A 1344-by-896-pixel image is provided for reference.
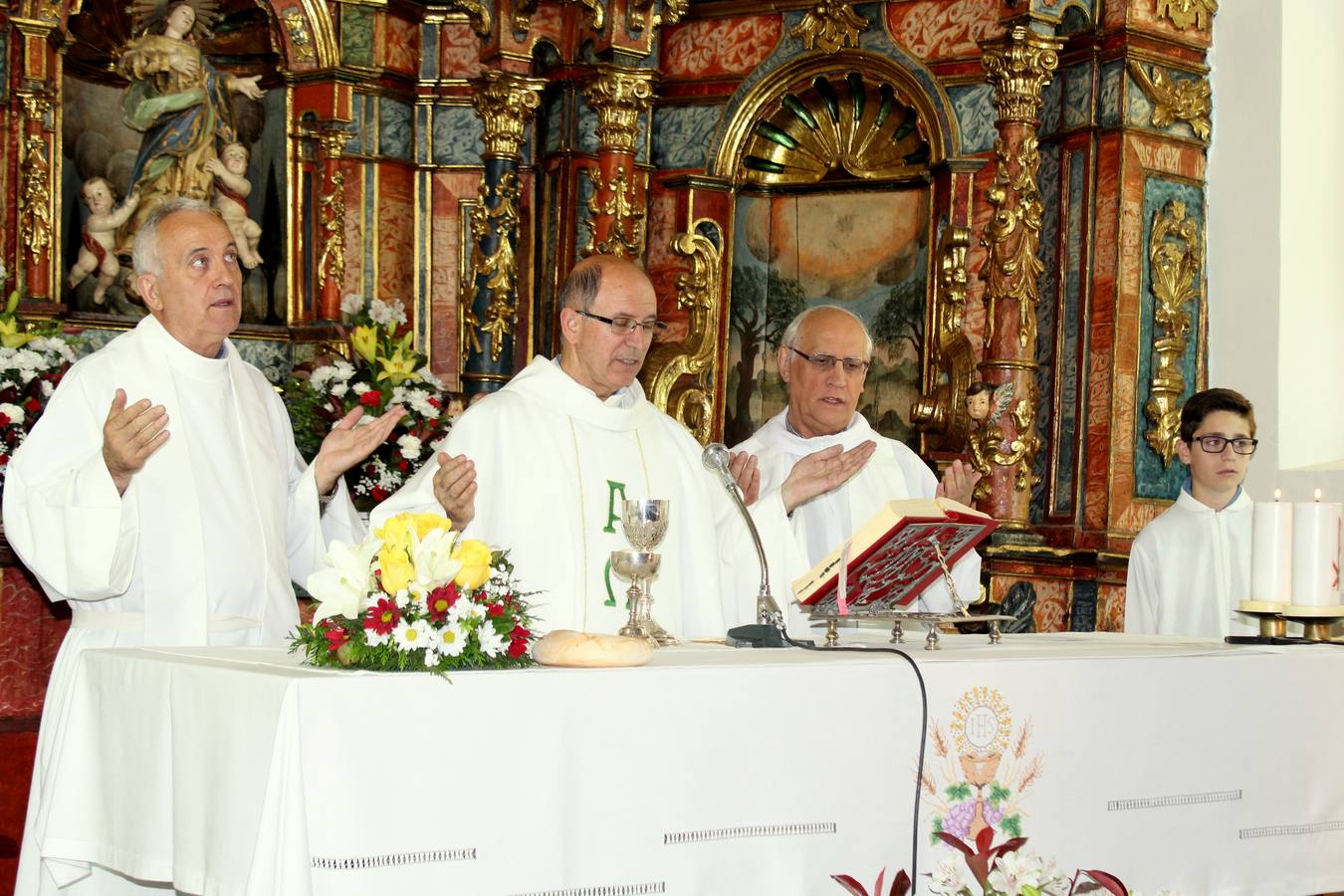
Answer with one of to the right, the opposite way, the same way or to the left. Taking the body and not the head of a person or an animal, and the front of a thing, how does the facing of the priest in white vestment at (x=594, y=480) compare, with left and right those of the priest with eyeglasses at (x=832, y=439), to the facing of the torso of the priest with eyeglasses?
the same way

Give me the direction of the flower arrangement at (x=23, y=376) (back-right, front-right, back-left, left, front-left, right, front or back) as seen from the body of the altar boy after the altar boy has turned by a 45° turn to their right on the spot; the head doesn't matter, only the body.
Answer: right

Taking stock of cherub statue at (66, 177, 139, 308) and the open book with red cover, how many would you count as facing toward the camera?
1

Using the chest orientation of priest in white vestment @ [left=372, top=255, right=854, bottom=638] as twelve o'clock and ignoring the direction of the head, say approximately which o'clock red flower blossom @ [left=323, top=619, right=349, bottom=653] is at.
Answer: The red flower blossom is roughly at 2 o'clock from the priest in white vestment.

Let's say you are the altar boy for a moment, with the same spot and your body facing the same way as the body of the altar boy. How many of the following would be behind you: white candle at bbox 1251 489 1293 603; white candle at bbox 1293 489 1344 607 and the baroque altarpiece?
1

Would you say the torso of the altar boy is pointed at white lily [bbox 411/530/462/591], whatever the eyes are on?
no

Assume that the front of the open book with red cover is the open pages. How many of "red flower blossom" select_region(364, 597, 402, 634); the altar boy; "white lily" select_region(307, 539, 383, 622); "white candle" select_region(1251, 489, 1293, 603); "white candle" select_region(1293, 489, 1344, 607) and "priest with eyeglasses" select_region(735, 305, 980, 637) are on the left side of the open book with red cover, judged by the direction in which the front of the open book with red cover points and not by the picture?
2

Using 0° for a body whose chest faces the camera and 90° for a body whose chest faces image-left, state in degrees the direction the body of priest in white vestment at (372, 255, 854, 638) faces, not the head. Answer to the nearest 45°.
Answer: approximately 315°

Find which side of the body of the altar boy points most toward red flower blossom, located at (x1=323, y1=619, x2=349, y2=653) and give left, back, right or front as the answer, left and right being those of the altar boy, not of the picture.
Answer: right

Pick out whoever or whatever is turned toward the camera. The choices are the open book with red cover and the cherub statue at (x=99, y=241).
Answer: the cherub statue

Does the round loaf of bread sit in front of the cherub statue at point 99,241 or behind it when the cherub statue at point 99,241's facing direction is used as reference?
in front

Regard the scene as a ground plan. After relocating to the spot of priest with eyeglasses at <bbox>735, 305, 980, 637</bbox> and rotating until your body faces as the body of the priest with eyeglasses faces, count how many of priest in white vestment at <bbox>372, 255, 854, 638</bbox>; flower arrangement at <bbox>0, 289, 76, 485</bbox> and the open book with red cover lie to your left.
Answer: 0

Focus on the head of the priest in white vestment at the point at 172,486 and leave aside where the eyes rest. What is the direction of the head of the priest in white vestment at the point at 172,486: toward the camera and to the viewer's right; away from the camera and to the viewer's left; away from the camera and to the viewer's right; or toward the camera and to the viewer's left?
toward the camera and to the viewer's right

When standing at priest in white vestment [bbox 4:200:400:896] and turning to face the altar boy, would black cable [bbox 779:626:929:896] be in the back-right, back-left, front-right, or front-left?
front-right

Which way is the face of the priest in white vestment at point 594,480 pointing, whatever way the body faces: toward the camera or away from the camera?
toward the camera

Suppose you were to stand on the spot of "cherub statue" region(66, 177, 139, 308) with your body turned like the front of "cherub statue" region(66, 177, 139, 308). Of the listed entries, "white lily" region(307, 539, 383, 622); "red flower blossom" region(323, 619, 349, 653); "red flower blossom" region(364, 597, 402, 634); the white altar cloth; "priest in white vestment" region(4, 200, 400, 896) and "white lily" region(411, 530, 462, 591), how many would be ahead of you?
6

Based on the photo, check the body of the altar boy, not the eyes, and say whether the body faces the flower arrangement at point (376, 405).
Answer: no

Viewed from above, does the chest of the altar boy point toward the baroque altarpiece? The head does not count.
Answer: no

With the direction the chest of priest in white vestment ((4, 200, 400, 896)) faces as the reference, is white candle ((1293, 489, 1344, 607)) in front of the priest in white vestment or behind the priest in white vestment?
in front

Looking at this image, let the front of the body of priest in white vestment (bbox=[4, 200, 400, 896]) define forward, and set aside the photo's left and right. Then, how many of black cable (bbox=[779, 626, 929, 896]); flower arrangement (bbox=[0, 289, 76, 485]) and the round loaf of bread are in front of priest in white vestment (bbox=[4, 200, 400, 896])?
2
